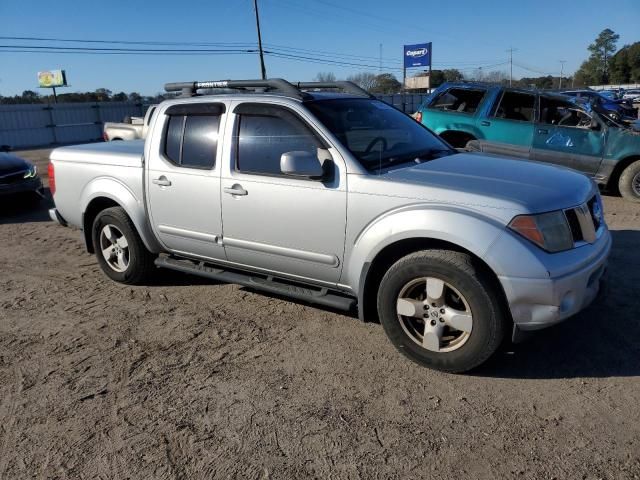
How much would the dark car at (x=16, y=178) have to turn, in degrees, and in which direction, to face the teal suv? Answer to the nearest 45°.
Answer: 0° — it already faces it

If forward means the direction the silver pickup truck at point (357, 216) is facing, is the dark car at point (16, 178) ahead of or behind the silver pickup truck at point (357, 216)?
behind

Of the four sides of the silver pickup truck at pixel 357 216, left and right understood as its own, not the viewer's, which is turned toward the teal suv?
left

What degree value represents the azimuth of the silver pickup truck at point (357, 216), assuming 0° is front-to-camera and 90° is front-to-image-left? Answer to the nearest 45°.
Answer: approximately 315°
